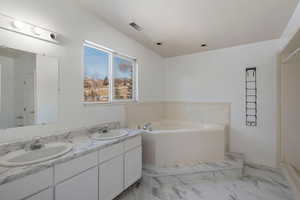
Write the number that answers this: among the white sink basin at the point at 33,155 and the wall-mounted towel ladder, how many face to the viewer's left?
0

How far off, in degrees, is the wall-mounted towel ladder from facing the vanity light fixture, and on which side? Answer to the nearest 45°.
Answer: approximately 45° to its right

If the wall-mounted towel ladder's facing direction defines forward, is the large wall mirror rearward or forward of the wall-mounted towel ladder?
forward

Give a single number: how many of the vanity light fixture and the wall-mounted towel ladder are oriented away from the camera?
0

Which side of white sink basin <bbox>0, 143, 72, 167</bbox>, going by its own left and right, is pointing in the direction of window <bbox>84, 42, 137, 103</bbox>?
left

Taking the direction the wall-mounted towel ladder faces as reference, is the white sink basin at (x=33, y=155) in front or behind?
in front

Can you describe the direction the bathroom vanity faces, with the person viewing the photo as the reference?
facing the viewer and to the right of the viewer

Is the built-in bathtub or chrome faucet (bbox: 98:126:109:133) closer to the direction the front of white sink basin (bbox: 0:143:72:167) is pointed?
the built-in bathtub

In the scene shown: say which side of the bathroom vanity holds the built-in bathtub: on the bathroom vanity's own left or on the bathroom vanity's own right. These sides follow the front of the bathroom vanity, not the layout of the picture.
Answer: on the bathroom vanity's own left

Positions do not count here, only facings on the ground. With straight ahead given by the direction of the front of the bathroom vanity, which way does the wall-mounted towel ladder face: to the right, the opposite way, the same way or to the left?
to the right

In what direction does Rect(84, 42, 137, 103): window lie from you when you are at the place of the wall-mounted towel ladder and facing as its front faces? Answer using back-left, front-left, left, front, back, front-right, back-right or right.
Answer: front-right
